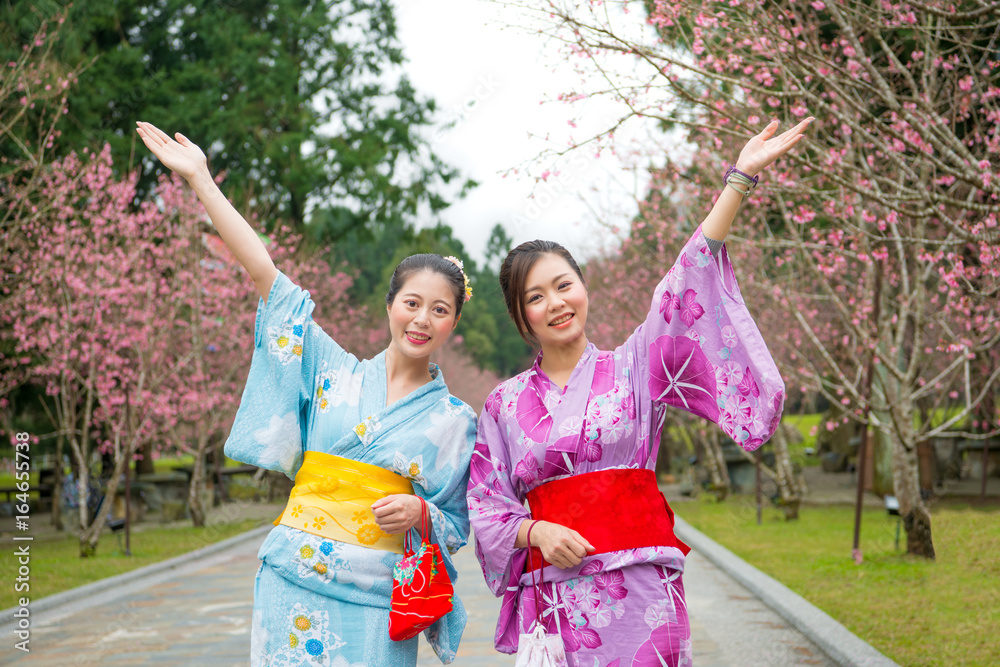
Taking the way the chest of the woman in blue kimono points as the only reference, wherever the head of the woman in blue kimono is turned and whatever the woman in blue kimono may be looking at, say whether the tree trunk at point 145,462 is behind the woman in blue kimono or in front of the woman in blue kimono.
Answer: behind

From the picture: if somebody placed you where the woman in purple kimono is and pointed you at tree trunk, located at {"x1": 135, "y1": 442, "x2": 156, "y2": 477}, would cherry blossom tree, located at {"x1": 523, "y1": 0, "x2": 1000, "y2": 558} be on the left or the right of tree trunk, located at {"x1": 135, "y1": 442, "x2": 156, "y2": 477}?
right

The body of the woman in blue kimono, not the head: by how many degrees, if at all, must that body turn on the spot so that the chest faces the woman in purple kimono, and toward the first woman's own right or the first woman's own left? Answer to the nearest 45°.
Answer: approximately 45° to the first woman's own left

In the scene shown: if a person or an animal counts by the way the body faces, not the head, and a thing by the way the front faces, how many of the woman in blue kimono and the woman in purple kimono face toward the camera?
2

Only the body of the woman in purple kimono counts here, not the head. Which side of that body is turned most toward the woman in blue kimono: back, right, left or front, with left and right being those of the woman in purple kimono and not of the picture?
right

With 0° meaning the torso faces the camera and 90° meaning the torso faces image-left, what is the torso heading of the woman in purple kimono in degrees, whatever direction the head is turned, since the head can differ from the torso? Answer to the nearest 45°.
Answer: approximately 0°

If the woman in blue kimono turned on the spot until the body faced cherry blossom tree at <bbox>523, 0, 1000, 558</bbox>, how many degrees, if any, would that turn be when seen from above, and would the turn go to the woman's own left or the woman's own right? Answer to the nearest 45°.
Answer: approximately 135° to the woman's own left
